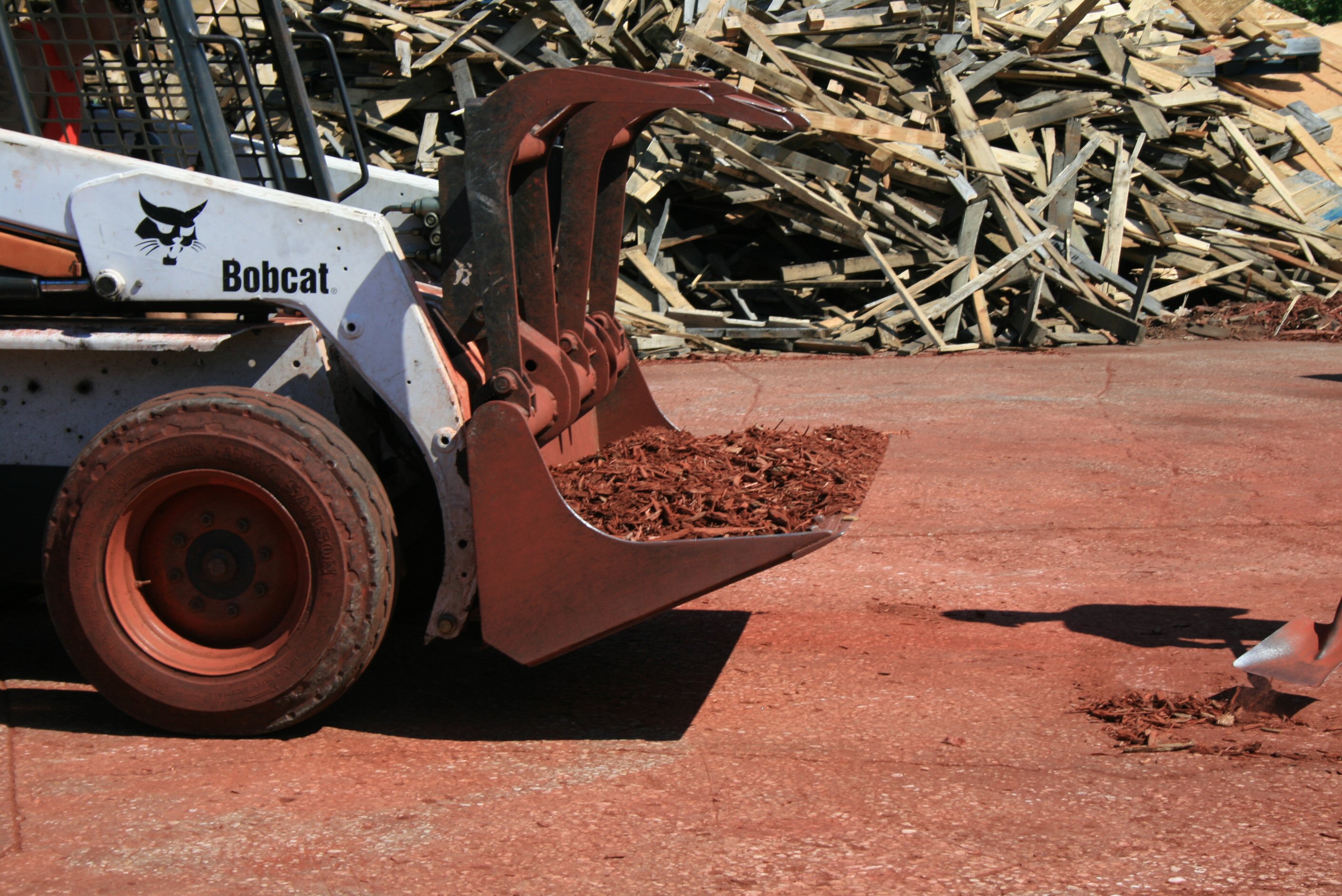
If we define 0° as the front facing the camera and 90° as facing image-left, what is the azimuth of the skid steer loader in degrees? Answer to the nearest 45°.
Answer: approximately 270°

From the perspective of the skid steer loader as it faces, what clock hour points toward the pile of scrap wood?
The pile of scrap wood is roughly at 10 o'clock from the skid steer loader.
